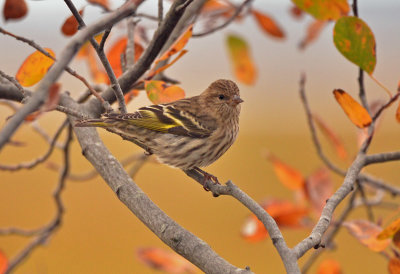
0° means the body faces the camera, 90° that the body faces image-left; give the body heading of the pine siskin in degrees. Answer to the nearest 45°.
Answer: approximately 270°

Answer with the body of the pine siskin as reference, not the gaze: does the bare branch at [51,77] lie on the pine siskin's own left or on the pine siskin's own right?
on the pine siskin's own right

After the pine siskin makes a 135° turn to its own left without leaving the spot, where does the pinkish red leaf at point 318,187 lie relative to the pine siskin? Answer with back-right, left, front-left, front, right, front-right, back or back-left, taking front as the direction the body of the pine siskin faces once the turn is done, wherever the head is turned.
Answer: right

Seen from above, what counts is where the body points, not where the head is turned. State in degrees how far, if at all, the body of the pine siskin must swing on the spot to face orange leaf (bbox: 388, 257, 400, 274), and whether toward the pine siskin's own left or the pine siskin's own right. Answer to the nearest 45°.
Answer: approximately 45° to the pine siskin's own right

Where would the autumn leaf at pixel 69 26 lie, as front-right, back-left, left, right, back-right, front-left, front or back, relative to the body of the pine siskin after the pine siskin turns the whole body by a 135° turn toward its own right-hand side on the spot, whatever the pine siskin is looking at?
front

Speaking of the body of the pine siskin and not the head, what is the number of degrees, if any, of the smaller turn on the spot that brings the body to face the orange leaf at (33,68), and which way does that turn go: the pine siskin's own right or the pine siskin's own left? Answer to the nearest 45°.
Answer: approximately 135° to the pine siskin's own right

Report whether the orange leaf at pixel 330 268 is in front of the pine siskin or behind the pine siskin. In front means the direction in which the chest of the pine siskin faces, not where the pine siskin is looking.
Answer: in front
